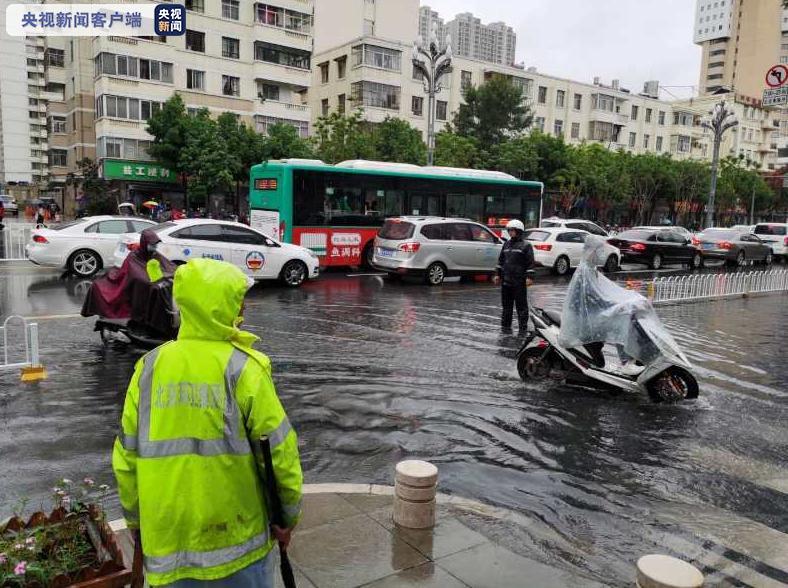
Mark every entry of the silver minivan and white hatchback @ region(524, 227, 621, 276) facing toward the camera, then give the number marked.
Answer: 0

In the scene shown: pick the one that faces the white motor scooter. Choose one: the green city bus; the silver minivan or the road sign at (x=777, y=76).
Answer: the road sign

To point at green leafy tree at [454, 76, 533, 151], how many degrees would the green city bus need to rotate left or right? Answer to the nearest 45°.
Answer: approximately 45° to its left

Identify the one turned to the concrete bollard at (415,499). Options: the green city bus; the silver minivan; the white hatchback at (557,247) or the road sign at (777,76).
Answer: the road sign

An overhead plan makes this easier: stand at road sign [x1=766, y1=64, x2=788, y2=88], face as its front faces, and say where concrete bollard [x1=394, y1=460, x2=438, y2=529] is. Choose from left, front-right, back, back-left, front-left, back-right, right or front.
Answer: front

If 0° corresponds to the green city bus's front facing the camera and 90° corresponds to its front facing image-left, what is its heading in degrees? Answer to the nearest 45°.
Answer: approximately 225°

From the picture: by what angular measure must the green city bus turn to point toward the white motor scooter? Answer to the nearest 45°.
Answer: approximately 135° to its right

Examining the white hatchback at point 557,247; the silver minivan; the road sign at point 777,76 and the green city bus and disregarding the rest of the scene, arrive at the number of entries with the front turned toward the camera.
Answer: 1

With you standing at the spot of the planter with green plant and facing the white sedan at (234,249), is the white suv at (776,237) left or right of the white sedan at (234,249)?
right

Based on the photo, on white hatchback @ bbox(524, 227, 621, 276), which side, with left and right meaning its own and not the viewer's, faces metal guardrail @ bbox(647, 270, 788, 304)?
right

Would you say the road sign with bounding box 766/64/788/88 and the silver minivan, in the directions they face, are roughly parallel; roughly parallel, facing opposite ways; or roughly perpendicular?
roughly parallel, facing opposite ways

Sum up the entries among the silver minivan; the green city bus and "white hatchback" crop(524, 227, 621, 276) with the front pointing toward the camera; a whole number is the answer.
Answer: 0

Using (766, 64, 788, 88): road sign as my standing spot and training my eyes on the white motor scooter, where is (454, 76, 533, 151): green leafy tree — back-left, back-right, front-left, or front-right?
back-right

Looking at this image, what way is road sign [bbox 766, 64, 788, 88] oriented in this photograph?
toward the camera

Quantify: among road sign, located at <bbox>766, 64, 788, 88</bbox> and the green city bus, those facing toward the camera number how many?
1
